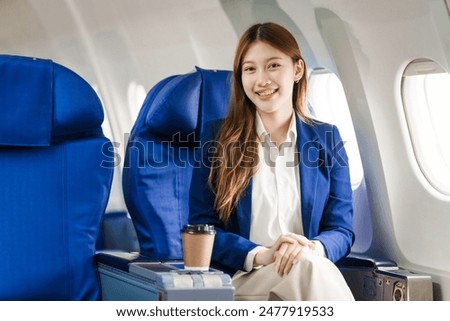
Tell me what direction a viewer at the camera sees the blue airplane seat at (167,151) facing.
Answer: facing the viewer and to the right of the viewer

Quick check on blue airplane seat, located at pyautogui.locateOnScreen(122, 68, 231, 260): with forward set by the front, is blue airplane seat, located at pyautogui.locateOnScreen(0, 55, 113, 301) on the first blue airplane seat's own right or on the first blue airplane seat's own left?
on the first blue airplane seat's own right

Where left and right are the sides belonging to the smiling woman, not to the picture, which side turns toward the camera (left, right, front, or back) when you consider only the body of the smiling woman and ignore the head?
front

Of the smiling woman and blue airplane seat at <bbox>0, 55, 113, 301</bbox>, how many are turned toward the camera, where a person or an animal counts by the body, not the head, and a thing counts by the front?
2

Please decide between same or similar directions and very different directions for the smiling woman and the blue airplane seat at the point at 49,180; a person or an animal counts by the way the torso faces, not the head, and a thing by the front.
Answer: same or similar directions

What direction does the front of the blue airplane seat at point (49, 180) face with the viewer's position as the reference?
facing the viewer

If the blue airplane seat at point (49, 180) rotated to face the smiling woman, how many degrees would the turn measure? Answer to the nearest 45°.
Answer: approximately 90° to its left

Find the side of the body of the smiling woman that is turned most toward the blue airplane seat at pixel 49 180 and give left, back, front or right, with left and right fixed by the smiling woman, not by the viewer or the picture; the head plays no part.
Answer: right

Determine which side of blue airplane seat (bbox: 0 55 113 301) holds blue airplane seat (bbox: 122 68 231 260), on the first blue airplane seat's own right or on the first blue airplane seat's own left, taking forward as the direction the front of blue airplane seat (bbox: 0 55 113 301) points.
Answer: on the first blue airplane seat's own left
